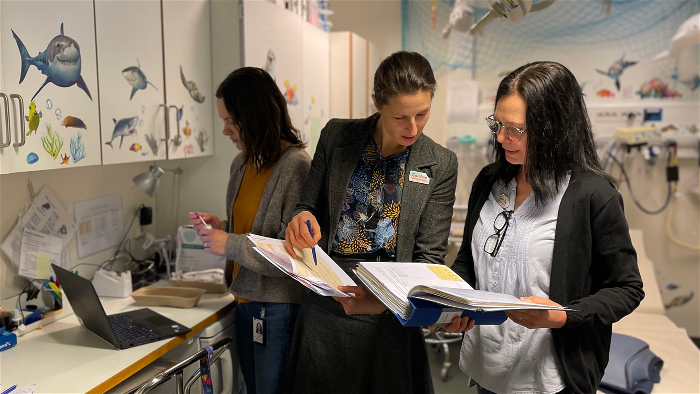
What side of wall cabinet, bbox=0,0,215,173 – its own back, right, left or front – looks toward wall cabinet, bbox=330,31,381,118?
left

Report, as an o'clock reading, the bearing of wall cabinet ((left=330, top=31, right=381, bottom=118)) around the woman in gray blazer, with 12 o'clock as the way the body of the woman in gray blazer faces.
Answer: The wall cabinet is roughly at 6 o'clock from the woman in gray blazer.

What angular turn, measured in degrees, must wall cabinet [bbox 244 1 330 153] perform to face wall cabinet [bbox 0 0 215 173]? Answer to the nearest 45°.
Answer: approximately 90° to its right

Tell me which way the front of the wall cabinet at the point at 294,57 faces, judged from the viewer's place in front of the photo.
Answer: facing the viewer and to the right of the viewer

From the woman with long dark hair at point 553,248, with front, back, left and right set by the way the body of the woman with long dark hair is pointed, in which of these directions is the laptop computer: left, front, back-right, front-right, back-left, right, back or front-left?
front-right

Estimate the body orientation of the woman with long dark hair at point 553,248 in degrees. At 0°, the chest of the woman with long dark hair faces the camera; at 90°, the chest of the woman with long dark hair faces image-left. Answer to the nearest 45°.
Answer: approximately 45°

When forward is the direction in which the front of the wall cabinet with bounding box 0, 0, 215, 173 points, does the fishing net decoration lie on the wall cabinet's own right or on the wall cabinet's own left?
on the wall cabinet's own left

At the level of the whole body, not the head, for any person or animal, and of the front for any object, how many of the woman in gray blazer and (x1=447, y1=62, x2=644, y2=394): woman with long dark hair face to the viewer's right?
0
